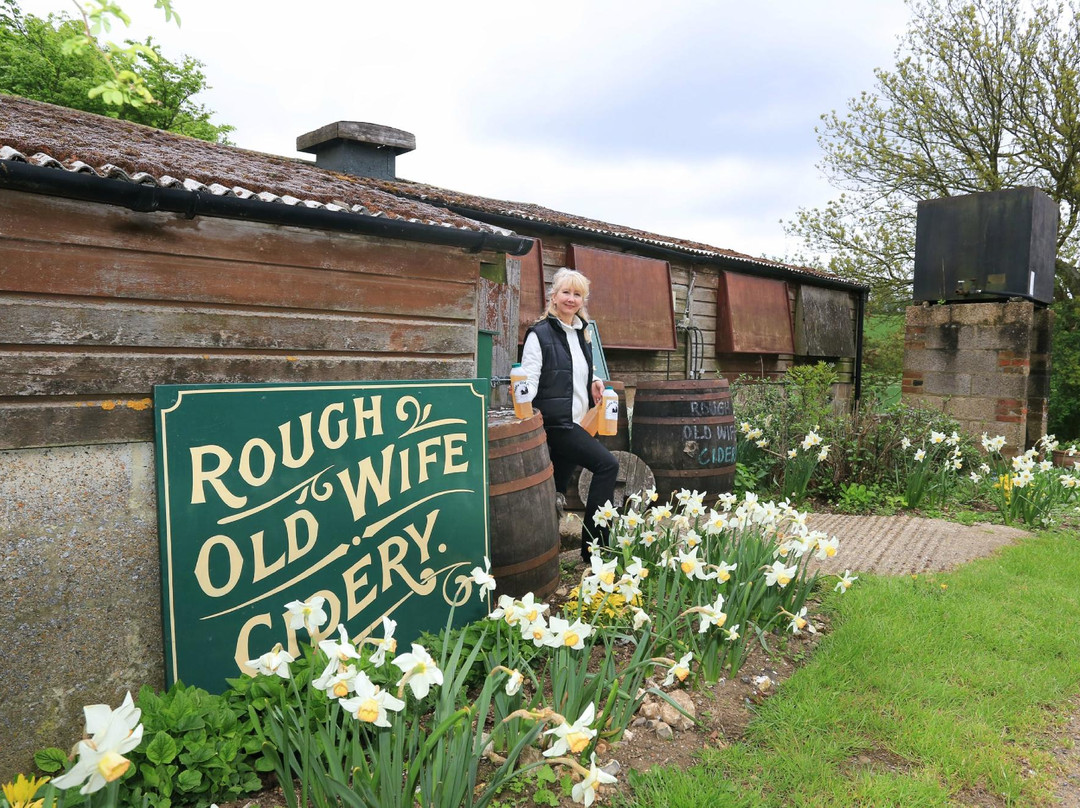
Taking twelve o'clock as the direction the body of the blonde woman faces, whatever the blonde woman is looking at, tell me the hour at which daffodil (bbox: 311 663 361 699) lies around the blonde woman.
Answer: The daffodil is roughly at 2 o'clock from the blonde woman.

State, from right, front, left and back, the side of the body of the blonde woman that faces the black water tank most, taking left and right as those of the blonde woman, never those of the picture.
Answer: left

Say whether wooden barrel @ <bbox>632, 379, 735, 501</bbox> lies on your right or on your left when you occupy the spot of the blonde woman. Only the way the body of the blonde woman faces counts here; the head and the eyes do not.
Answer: on your left

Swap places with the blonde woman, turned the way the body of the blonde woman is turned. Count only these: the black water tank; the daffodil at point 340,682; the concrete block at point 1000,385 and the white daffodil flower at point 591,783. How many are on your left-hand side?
2

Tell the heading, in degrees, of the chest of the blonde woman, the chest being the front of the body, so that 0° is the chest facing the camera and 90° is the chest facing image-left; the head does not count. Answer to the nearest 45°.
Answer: approximately 315°

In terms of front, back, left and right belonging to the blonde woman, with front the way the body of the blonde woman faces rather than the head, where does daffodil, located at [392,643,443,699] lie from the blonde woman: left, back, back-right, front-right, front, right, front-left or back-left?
front-right

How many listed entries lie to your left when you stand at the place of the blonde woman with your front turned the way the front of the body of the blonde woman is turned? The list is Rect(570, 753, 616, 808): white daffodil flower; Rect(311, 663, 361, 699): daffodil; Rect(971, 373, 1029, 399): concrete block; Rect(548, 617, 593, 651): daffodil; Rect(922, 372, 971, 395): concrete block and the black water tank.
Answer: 3

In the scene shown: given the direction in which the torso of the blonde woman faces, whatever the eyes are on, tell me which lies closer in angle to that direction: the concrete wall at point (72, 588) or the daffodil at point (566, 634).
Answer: the daffodil

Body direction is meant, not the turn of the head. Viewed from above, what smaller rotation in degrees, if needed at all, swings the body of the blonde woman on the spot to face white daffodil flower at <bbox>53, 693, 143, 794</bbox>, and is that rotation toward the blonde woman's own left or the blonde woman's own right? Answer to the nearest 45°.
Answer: approximately 45° to the blonde woman's own right

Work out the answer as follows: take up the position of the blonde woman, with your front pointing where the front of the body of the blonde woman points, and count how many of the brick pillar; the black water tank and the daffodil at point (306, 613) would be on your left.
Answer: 2

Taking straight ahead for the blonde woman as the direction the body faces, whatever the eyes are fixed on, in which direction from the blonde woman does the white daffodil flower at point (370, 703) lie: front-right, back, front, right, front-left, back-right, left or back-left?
front-right
